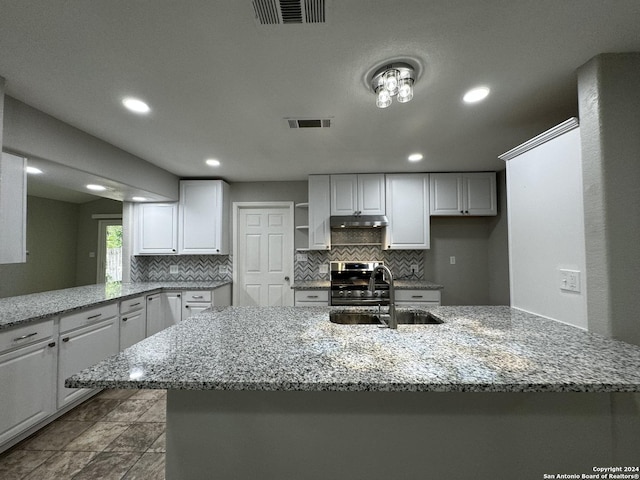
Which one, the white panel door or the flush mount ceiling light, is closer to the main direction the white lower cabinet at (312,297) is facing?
the flush mount ceiling light

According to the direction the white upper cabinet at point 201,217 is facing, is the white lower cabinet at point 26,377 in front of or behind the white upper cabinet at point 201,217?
in front

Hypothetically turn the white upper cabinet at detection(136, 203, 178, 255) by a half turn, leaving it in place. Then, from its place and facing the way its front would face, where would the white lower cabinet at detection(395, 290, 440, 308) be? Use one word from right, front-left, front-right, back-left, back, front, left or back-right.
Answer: back-right

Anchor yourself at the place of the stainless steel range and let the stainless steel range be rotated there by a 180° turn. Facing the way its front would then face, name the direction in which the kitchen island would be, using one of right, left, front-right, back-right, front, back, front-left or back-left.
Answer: back

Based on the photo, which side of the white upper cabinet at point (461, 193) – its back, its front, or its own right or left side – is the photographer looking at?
front

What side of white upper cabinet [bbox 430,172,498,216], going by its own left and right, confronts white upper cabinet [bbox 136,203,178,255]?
right

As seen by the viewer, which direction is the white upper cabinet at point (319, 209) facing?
toward the camera

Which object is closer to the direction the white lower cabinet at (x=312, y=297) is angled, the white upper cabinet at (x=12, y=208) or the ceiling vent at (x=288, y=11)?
the ceiling vent

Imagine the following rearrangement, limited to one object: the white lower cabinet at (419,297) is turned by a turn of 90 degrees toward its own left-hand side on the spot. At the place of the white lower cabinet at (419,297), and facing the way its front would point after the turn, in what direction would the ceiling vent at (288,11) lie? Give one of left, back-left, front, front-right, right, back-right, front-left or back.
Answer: right

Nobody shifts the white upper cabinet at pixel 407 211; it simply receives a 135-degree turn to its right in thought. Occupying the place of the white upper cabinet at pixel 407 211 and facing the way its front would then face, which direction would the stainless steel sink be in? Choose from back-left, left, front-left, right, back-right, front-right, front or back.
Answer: back-left

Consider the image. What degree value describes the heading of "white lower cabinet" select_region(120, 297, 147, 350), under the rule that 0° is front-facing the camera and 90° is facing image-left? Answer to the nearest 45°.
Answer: approximately 315°

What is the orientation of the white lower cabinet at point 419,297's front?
toward the camera

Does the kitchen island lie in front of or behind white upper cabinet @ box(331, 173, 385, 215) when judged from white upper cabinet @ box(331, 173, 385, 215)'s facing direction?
in front
